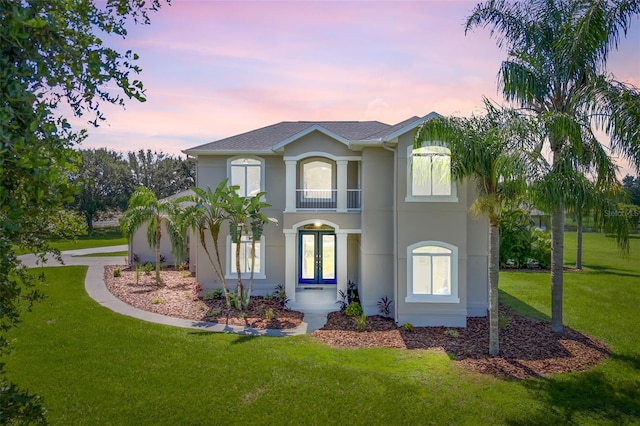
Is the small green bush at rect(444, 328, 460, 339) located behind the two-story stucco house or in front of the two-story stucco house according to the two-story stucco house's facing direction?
in front

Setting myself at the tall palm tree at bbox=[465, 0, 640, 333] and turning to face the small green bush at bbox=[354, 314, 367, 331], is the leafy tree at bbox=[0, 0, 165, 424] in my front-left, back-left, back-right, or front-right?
front-left

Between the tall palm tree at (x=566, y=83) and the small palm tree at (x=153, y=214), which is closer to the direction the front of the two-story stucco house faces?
the tall palm tree

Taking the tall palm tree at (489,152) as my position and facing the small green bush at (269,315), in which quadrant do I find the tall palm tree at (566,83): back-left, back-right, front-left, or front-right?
back-right

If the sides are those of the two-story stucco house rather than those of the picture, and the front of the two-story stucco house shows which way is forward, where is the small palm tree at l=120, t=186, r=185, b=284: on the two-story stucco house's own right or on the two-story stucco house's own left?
on the two-story stucco house's own right

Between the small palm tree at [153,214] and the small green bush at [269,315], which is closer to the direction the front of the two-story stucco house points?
the small green bush

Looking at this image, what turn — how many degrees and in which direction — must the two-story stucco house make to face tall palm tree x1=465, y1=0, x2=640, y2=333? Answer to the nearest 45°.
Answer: approximately 45° to its left

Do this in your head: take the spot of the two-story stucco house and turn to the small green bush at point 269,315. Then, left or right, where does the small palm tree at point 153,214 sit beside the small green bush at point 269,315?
right

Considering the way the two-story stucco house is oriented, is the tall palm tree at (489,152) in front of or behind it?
in front

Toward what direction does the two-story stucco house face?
toward the camera

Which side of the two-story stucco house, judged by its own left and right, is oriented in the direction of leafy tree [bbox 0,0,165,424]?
front
